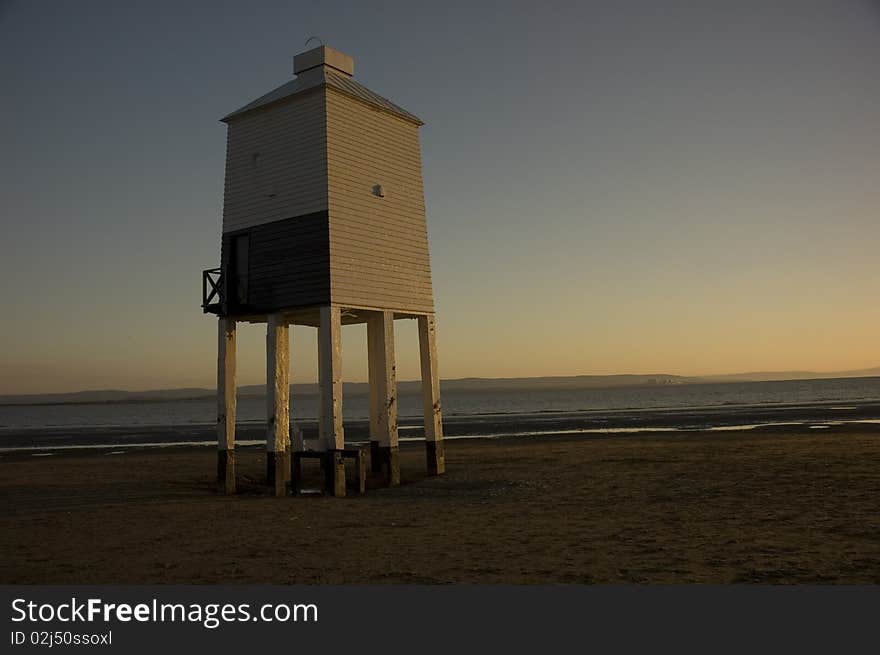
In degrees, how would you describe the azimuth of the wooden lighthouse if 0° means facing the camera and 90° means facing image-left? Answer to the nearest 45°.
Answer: approximately 45°
